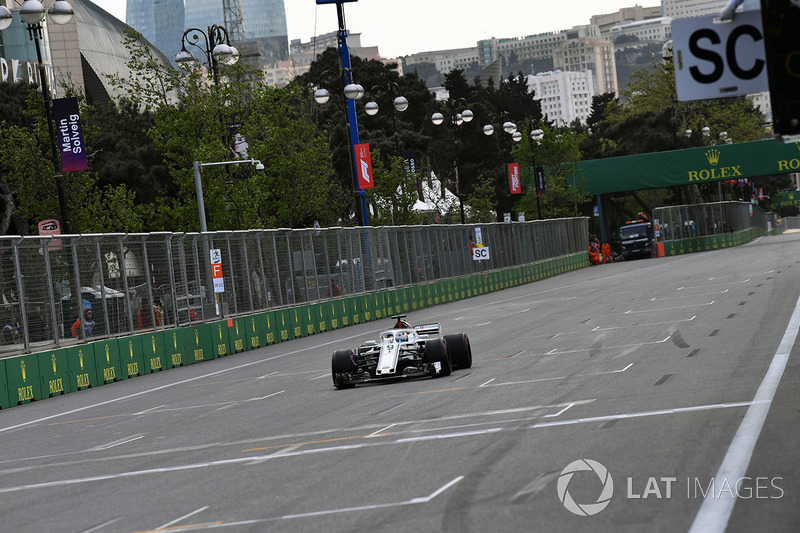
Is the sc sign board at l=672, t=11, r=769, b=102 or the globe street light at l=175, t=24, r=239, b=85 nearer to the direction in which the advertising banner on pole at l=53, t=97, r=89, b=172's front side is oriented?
the sc sign board

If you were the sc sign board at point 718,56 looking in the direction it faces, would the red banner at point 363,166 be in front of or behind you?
behind

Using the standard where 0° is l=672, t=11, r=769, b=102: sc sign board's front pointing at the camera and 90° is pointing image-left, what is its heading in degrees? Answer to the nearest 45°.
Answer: approximately 0°

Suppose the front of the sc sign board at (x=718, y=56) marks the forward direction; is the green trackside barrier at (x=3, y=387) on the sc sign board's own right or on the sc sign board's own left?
on the sc sign board's own right

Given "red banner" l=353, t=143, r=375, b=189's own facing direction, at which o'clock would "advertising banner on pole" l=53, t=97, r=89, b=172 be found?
The advertising banner on pole is roughly at 1 o'clock from the red banner.

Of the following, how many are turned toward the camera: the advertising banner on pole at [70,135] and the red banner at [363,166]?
2

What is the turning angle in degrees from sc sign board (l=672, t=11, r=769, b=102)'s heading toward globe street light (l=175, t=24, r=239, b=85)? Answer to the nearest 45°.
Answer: approximately 135° to its right

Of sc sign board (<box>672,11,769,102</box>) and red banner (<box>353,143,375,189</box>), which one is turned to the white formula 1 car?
the red banner

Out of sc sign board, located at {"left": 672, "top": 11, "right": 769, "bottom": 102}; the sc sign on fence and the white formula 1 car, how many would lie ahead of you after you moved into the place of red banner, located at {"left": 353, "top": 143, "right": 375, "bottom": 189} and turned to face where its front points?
2
